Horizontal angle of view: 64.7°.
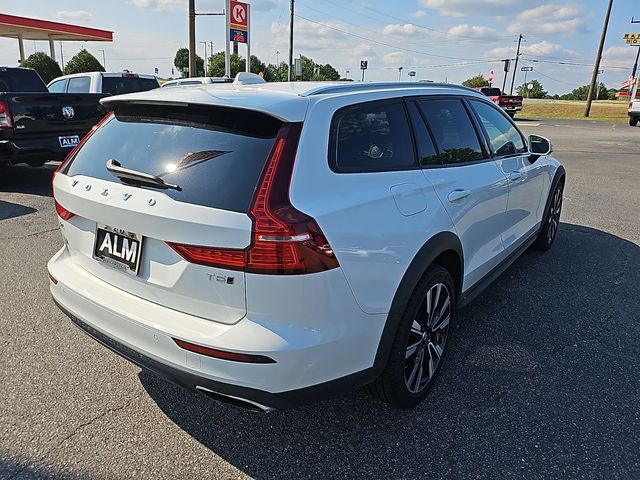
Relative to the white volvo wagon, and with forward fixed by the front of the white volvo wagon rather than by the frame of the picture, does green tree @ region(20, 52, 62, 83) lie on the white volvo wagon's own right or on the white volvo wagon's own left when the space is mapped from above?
on the white volvo wagon's own left

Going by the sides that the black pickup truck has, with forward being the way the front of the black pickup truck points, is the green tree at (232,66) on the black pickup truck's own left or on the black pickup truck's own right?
on the black pickup truck's own right

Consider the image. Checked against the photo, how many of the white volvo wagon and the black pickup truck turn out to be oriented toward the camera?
0

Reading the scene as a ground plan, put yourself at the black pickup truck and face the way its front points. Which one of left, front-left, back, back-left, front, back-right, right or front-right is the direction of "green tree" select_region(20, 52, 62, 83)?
front-right

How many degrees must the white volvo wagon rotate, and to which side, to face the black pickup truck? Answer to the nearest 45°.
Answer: approximately 90° to its left

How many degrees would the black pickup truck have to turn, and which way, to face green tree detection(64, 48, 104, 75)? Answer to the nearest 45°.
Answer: approximately 45° to its right

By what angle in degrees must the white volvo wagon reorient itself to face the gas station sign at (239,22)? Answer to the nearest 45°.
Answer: approximately 45° to its left

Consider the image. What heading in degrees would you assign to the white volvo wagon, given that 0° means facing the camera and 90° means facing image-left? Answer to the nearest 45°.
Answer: approximately 225°

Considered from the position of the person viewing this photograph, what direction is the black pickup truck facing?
facing away from the viewer and to the left of the viewer
